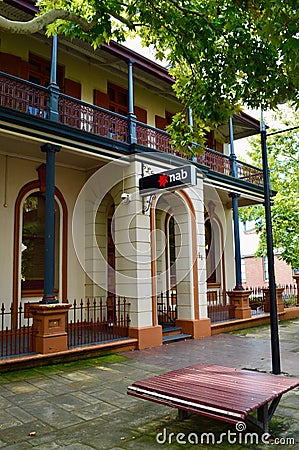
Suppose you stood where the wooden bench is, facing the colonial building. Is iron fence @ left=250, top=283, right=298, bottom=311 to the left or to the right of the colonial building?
right

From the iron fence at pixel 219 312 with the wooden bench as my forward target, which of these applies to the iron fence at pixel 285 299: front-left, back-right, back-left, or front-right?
back-left

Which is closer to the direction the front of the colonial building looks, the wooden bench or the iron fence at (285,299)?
the wooden bench

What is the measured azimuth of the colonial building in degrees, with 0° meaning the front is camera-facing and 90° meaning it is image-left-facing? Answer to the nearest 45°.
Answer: approximately 315°

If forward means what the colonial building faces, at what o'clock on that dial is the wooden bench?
The wooden bench is roughly at 1 o'clock from the colonial building.

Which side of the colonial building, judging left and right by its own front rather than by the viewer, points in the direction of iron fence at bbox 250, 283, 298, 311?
left
